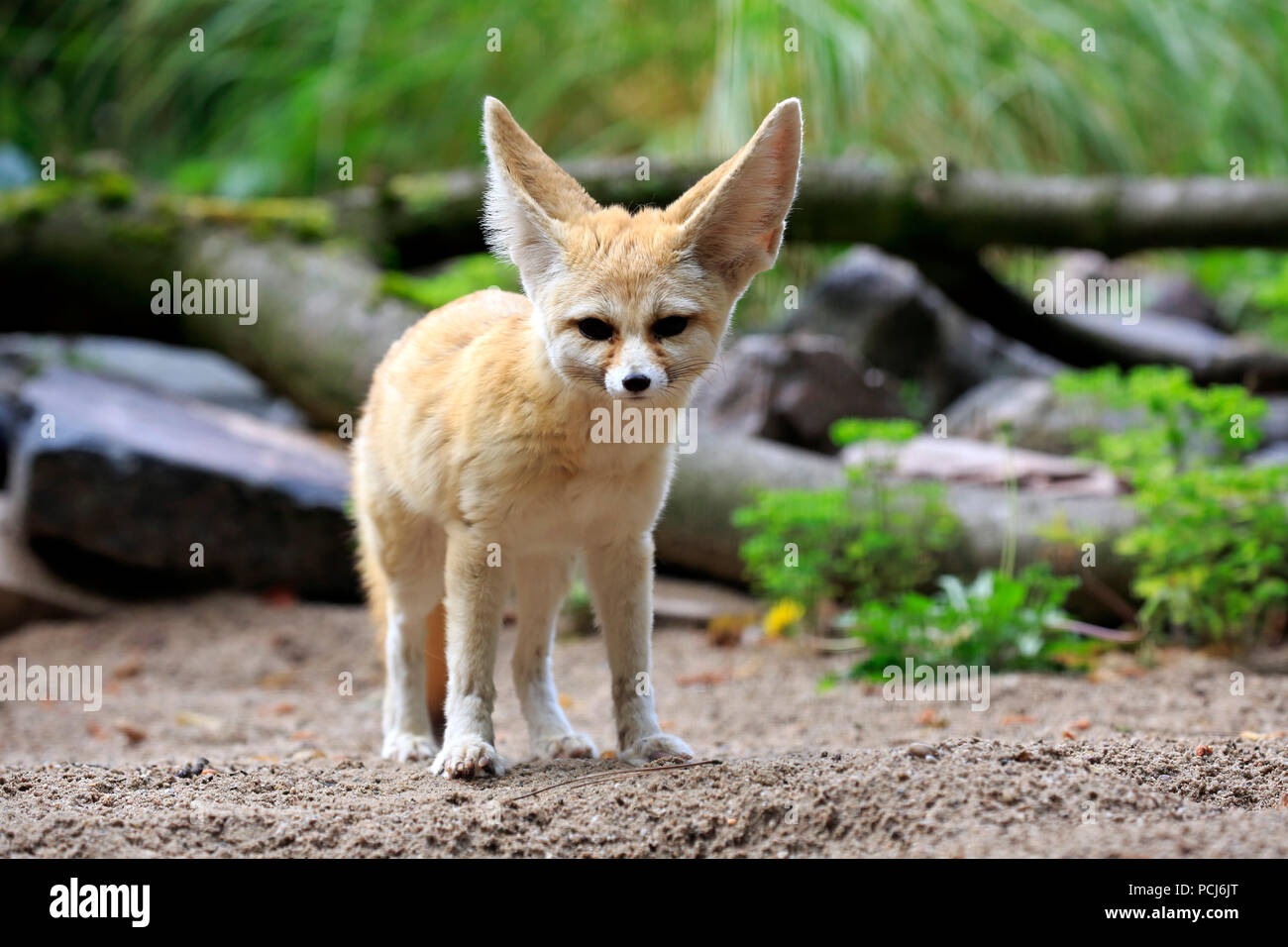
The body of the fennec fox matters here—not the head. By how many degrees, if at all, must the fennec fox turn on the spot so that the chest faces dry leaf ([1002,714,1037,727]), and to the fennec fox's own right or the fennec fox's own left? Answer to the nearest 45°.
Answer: approximately 90° to the fennec fox's own left

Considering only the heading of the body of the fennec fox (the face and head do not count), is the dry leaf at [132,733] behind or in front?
behind

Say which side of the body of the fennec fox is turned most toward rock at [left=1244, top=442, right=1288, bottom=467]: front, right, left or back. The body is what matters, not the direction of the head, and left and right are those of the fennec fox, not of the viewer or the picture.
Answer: left

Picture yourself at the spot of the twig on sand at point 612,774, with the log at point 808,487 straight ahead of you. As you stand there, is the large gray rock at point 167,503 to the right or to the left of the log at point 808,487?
left

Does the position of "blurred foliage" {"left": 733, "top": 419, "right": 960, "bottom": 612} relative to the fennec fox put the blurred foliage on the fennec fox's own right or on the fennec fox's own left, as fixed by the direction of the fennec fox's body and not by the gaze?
on the fennec fox's own left

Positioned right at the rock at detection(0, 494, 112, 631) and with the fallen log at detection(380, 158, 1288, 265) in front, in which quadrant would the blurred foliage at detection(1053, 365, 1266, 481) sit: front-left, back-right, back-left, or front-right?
front-right

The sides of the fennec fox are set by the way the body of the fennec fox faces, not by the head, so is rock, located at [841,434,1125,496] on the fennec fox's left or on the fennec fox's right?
on the fennec fox's left

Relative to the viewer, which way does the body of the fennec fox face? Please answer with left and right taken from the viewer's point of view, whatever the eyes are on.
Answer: facing the viewer and to the right of the viewer

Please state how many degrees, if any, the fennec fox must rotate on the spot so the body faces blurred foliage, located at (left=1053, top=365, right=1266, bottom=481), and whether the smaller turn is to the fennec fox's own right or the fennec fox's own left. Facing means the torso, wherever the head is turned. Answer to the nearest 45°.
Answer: approximately 90° to the fennec fox's own left
